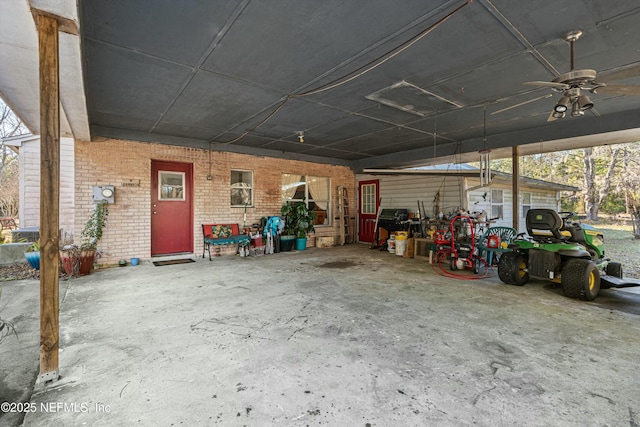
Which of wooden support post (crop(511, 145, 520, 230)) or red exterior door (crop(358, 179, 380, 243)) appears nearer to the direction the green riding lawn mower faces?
the wooden support post

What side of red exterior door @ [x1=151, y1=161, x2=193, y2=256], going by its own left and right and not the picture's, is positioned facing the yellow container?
left

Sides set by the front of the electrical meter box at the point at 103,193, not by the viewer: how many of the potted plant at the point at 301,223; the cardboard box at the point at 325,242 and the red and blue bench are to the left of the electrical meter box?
3

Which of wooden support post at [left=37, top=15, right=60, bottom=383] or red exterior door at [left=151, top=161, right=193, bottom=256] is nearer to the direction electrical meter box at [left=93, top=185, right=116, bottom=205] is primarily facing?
the wooden support post

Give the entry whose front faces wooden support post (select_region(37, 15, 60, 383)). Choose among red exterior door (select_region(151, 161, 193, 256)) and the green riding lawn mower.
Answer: the red exterior door

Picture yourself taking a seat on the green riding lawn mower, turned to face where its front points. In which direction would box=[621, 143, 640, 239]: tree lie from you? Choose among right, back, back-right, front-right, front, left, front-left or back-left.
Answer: front-left

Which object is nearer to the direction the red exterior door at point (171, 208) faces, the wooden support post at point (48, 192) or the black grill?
the wooden support post

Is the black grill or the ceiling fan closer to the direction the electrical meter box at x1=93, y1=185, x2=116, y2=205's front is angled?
the ceiling fan

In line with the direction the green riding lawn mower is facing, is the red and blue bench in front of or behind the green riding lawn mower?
behind

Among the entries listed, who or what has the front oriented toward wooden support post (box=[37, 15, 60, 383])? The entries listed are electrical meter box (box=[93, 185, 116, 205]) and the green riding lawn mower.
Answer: the electrical meter box

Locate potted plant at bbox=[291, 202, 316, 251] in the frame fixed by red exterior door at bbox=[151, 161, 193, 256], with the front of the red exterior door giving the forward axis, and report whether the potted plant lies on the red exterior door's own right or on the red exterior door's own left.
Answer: on the red exterior door's own left

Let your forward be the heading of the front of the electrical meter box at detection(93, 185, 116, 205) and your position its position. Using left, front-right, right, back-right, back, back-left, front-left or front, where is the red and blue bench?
left

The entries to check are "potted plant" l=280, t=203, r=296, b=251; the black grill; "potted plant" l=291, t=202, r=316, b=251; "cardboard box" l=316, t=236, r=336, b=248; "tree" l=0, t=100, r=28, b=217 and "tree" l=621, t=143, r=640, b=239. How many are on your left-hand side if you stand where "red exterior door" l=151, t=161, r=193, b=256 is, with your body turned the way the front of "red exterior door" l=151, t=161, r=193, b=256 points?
5

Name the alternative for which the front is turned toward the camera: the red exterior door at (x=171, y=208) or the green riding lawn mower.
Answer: the red exterior door

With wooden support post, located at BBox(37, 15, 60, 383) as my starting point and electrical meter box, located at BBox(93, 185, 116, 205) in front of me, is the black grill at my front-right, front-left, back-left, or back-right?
front-right

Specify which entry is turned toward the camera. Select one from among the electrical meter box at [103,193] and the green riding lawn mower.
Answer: the electrical meter box

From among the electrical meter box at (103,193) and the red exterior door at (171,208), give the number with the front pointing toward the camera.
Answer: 2

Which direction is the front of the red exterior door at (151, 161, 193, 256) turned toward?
toward the camera

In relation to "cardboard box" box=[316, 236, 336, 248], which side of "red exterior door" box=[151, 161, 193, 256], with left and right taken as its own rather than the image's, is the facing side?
left
